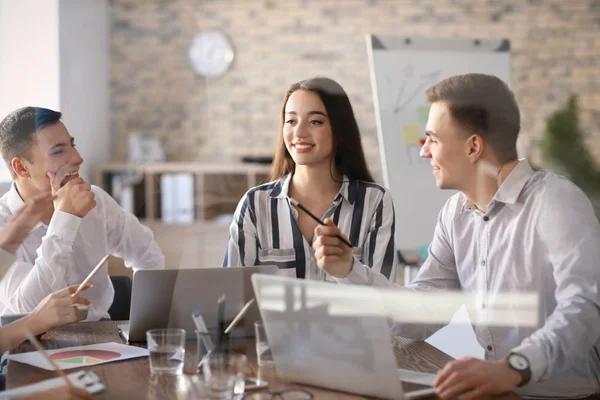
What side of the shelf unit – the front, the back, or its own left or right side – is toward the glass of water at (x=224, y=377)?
front

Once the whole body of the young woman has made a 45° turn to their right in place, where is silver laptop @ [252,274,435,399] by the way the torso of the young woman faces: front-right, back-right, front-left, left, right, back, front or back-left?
front-left

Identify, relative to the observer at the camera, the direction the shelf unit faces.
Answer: facing the viewer

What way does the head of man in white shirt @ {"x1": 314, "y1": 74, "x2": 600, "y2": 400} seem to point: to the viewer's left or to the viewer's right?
to the viewer's left

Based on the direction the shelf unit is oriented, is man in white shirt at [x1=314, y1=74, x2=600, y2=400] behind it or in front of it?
in front

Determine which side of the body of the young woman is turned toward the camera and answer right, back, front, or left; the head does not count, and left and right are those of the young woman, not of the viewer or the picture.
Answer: front

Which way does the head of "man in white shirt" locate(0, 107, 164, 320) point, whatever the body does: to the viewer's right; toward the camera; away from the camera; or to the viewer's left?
to the viewer's right

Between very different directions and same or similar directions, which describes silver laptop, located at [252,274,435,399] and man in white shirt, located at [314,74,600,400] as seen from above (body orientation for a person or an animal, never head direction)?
very different directions

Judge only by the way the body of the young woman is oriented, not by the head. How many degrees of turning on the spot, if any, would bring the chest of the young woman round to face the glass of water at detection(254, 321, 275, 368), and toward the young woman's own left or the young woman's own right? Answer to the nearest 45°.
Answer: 0° — they already face it

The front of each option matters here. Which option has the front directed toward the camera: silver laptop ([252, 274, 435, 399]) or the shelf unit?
the shelf unit

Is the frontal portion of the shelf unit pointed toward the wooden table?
yes

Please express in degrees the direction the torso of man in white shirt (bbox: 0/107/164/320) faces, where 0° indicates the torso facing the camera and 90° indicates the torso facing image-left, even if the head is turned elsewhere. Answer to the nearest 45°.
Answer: approximately 315°

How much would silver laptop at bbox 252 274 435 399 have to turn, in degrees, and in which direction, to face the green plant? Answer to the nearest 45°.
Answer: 0° — it already faces it
